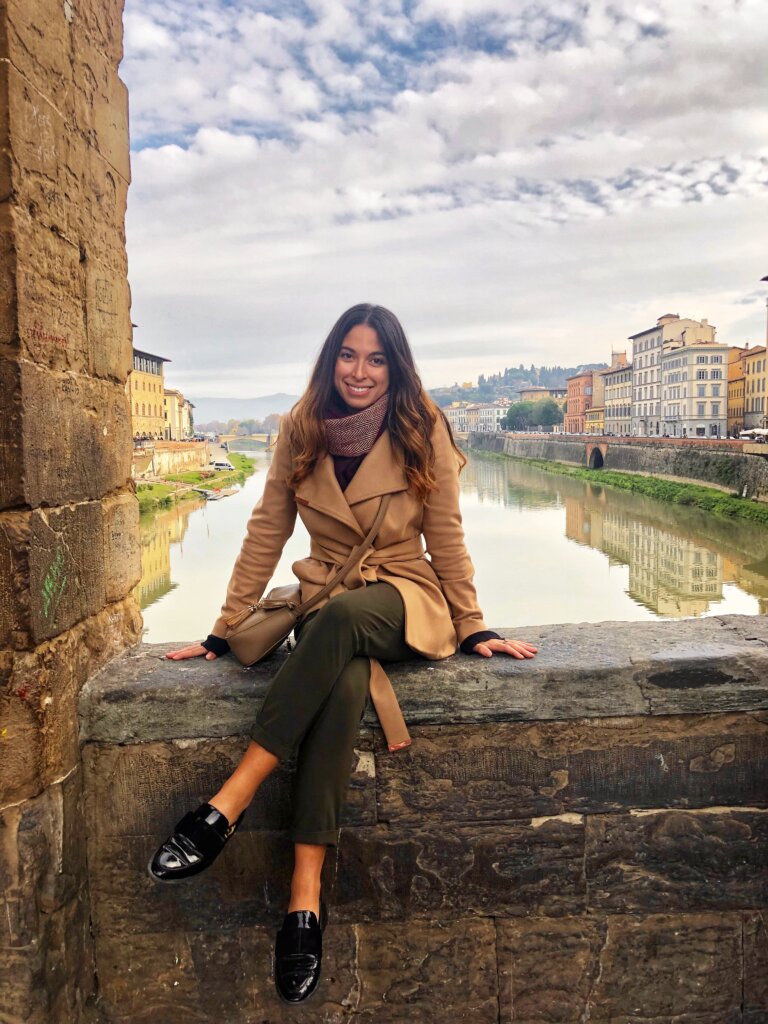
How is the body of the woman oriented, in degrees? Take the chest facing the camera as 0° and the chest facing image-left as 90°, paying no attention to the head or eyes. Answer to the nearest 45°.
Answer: approximately 0°

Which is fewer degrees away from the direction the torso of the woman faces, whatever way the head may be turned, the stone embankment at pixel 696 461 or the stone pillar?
the stone pillar

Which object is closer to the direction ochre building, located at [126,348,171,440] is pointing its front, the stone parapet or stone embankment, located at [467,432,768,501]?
the stone embankment

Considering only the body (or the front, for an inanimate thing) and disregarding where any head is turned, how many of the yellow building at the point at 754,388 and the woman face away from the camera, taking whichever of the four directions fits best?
0

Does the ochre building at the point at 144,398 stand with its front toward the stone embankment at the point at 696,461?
yes

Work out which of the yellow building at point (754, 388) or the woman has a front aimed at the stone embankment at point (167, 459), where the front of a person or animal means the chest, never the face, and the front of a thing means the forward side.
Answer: the yellow building

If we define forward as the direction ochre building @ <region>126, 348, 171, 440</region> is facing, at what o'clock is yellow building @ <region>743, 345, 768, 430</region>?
The yellow building is roughly at 11 o'clock from the ochre building.

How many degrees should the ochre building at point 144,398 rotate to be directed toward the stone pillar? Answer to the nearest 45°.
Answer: approximately 45° to its right

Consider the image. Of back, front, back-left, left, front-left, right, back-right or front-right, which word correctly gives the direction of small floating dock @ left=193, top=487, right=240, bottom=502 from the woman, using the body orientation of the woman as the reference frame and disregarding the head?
back

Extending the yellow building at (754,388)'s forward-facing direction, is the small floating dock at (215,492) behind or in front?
in front

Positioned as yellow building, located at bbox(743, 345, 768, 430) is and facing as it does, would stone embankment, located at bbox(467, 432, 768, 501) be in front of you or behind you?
in front
